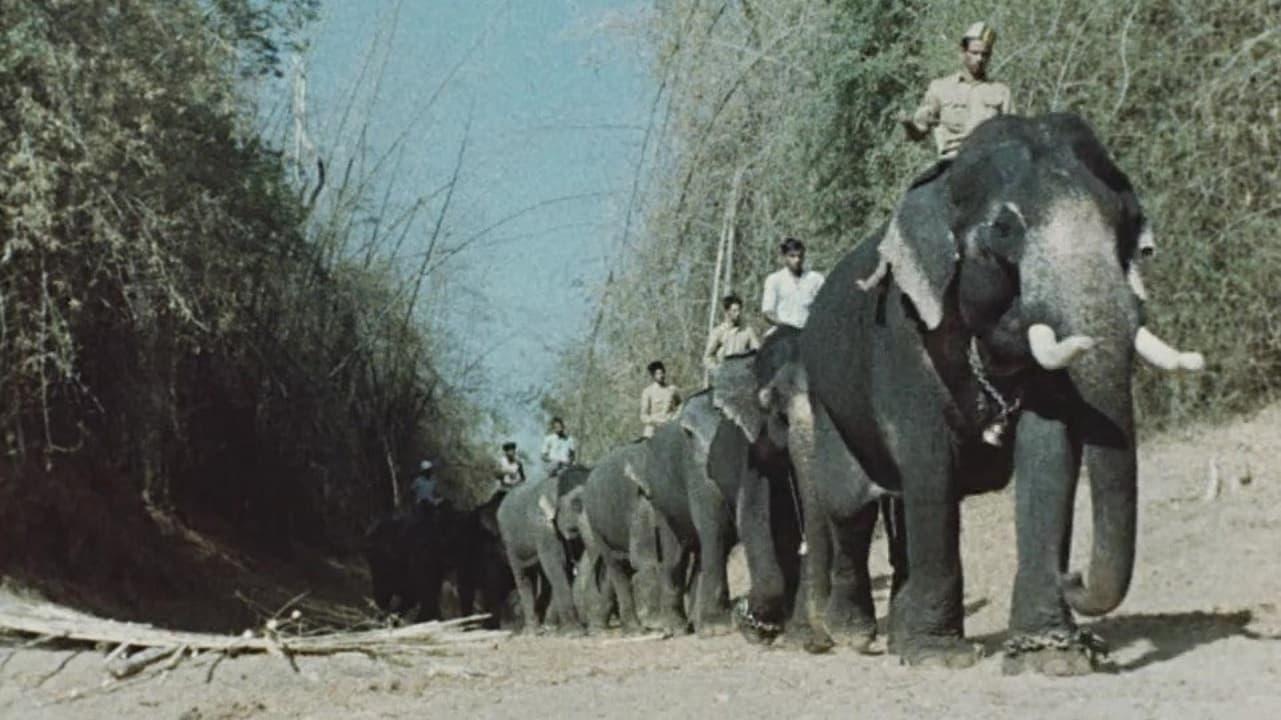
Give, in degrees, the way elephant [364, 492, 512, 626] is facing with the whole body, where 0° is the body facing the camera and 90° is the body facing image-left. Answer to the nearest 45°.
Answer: approximately 315°

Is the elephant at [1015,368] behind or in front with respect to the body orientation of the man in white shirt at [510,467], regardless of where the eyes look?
in front

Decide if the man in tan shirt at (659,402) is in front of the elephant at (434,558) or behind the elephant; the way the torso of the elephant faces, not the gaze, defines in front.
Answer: in front

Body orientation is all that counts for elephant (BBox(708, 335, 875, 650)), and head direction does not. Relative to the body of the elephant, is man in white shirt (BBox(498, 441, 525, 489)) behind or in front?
behind

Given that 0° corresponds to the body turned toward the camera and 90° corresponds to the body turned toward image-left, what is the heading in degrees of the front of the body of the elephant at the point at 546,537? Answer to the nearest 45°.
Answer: approximately 315°

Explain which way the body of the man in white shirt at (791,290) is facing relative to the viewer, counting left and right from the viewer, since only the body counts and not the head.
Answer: facing the viewer and to the right of the viewer

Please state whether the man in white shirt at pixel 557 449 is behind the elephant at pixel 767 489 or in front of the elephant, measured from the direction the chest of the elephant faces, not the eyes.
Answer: behind
